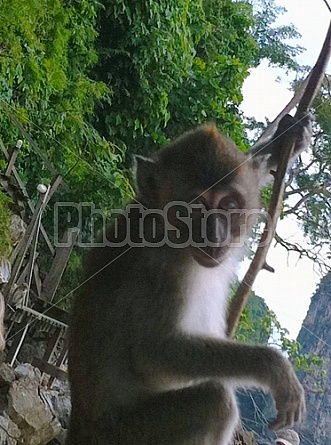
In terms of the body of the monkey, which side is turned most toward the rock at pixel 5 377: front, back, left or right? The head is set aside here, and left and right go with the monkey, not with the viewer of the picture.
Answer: back

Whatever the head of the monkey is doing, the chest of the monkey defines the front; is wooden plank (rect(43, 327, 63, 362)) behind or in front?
behind

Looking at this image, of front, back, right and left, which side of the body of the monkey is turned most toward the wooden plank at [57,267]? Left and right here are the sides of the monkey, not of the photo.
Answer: back

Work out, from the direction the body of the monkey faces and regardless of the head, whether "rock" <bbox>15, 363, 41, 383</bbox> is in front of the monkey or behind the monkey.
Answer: behind

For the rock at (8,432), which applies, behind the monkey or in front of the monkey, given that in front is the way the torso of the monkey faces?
behind

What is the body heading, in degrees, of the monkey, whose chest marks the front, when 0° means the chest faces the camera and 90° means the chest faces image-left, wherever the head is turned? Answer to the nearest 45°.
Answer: approximately 315°
